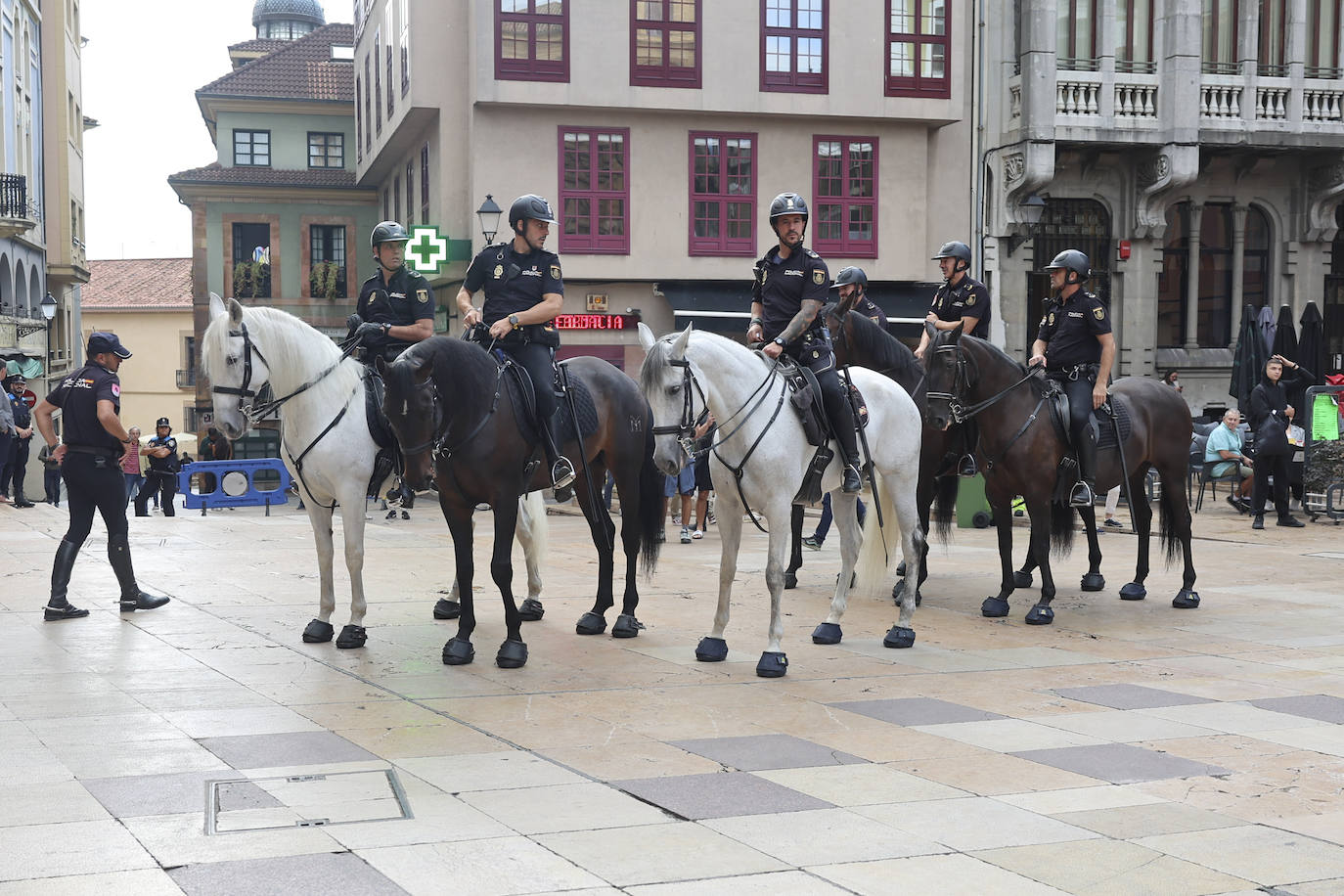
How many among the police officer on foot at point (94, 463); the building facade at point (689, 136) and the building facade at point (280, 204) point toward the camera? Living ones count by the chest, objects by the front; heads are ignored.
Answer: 2

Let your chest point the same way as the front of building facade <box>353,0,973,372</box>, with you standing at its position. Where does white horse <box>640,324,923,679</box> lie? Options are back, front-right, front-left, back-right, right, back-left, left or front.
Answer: front

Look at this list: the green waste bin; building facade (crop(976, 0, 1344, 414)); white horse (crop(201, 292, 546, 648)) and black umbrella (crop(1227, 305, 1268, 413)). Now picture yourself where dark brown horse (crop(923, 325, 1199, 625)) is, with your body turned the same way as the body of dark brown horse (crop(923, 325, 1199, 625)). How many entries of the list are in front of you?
1

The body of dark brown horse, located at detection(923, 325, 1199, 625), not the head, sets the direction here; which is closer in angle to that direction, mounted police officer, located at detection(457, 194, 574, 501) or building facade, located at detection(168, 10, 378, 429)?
the mounted police officer

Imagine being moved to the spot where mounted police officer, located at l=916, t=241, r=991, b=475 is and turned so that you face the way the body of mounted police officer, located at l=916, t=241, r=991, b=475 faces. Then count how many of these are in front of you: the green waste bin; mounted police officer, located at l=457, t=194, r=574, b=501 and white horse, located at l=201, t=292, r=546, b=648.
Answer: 2

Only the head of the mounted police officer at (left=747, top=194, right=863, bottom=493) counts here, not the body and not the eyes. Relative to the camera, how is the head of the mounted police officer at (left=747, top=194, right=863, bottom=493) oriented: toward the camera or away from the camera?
toward the camera

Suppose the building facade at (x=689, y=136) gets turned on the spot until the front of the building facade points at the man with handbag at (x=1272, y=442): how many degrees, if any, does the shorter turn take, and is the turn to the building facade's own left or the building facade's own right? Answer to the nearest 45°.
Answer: approximately 45° to the building facade's own left

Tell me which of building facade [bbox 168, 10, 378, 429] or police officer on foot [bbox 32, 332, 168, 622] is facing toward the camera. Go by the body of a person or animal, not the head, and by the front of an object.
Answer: the building facade

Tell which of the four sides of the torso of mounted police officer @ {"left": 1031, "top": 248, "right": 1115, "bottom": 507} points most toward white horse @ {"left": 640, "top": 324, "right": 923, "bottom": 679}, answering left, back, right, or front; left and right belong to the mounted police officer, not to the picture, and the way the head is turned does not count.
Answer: front

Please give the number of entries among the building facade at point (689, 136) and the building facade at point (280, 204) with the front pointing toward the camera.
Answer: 2

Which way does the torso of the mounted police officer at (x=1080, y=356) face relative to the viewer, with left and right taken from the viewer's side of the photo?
facing the viewer and to the left of the viewer
